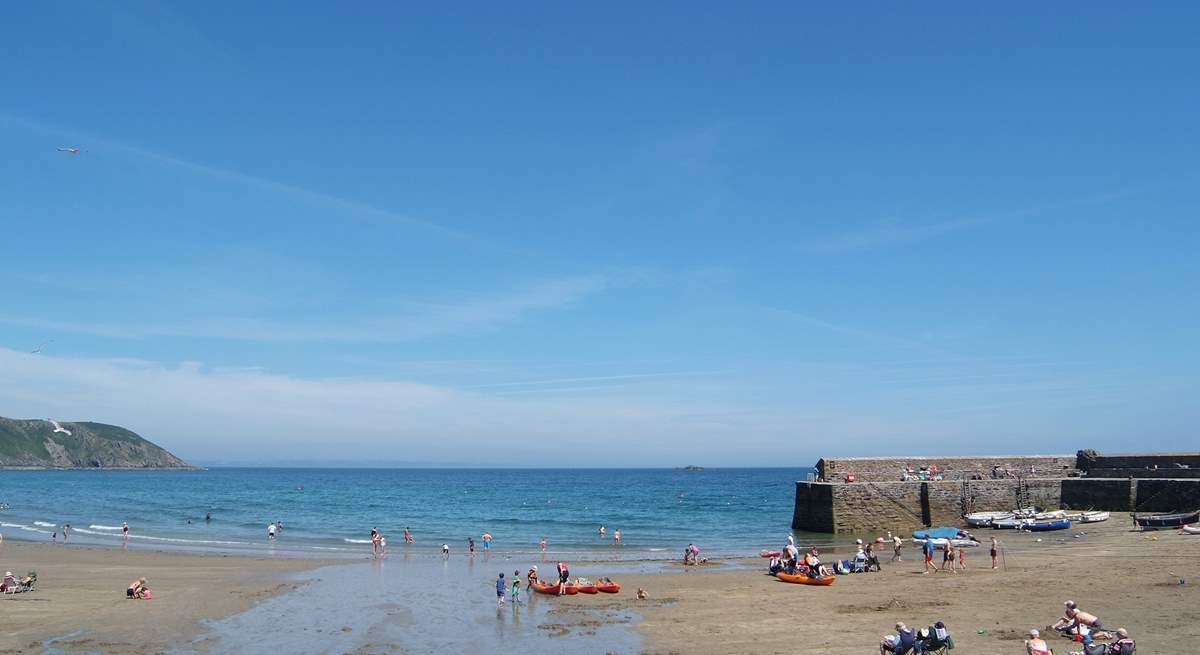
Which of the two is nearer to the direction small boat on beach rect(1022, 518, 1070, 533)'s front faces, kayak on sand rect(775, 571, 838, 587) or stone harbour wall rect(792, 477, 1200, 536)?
the stone harbour wall
